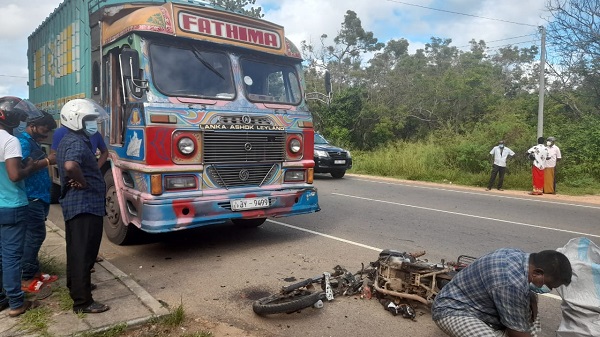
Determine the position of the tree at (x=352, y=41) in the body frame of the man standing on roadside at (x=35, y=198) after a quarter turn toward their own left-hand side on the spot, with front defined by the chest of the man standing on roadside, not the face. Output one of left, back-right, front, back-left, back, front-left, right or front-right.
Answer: front-right

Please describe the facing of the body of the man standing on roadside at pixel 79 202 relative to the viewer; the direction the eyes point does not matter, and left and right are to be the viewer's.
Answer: facing to the right of the viewer

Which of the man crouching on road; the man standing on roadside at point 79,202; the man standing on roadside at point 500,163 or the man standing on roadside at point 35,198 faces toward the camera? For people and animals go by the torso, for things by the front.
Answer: the man standing on roadside at point 500,163

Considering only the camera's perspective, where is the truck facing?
facing the viewer and to the right of the viewer

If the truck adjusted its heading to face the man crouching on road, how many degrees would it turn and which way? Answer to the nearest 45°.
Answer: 0° — it already faces them

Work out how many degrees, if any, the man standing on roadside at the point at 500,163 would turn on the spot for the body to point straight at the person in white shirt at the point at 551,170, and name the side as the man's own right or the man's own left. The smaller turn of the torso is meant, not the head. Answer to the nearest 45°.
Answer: approximately 90° to the man's own left

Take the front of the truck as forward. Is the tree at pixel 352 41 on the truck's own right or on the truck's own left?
on the truck's own left

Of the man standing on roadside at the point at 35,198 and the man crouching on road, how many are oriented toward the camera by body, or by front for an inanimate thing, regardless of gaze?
0

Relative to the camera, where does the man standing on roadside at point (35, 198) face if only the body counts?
to the viewer's right

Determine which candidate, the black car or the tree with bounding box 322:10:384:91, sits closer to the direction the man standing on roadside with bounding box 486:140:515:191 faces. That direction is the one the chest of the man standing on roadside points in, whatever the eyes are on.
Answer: the black car
